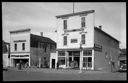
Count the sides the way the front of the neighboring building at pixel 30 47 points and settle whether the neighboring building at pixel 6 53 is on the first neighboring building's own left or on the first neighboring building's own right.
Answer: on the first neighboring building's own right

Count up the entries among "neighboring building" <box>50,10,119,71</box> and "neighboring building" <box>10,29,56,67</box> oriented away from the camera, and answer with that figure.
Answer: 0

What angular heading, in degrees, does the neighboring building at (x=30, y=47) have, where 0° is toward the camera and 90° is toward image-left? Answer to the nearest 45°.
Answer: approximately 45°

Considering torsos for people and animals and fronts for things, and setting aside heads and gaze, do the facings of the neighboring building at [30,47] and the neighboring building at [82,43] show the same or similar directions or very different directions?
same or similar directions

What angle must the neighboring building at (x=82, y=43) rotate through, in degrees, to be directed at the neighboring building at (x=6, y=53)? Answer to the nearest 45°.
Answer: approximately 45° to its right

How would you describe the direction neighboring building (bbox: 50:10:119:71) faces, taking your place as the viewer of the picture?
facing the viewer and to the left of the viewer

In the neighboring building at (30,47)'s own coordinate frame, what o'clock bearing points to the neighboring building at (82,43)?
the neighboring building at (82,43) is roughly at 8 o'clock from the neighboring building at (30,47).
